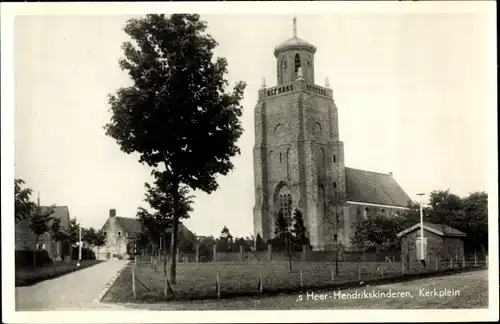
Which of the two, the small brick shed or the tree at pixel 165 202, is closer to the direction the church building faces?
the tree

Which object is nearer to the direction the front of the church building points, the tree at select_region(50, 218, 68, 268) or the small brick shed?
the tree

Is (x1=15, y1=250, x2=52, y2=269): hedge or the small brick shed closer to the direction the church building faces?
the hedge

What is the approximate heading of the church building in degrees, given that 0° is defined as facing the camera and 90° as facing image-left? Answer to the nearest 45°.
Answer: approximately 45°

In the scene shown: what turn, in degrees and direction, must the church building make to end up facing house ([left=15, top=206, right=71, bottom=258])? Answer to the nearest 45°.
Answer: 0° — it already faces it
